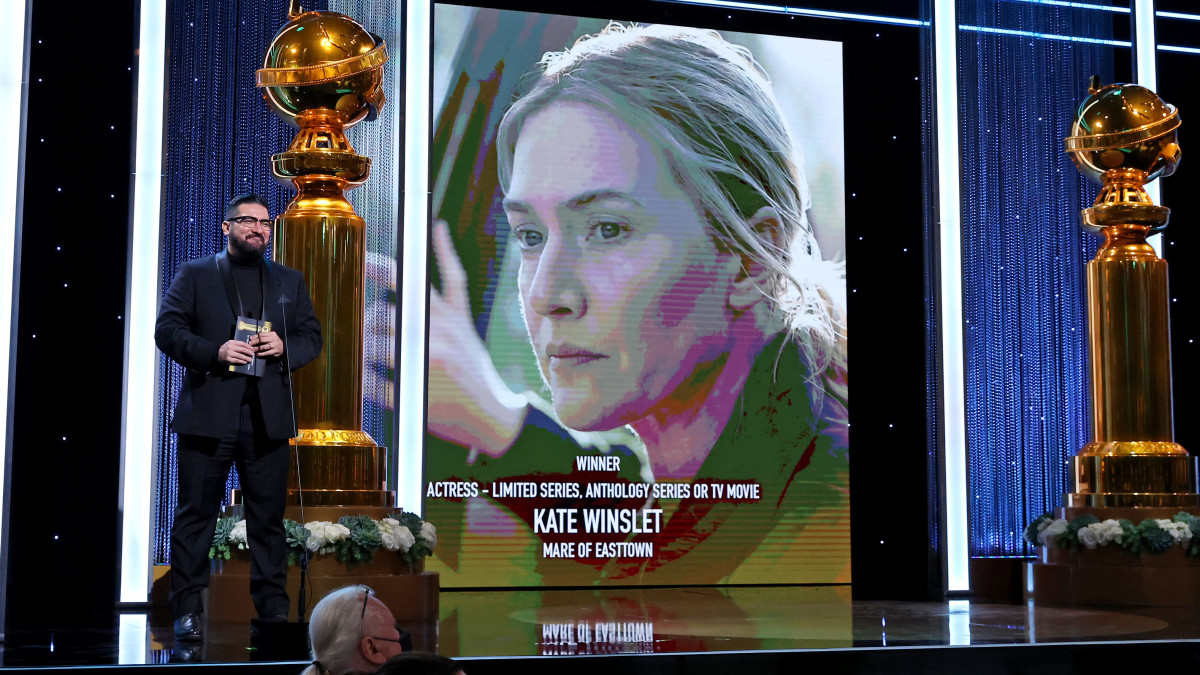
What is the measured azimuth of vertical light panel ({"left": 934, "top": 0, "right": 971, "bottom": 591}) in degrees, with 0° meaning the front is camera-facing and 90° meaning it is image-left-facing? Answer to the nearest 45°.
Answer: approximately 0°

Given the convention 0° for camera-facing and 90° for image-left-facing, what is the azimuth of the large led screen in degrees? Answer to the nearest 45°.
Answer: approximately 0°
